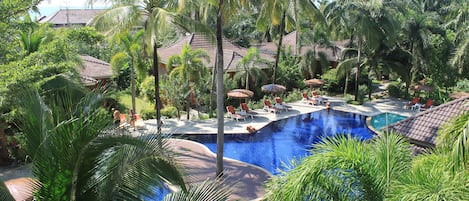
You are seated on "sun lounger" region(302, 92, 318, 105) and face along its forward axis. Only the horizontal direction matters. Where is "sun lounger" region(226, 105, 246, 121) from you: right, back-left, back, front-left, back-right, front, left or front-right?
right

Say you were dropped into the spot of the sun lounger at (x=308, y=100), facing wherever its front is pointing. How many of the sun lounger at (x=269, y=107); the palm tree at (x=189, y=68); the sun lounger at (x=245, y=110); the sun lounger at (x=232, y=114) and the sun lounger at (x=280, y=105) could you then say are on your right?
5

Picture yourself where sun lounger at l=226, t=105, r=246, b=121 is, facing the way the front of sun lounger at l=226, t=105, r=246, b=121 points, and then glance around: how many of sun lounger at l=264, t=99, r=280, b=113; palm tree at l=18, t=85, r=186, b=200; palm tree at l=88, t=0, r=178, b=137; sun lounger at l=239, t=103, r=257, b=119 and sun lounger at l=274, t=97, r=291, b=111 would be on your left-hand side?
3

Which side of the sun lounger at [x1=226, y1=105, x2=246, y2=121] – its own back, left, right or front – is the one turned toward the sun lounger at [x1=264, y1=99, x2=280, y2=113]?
left

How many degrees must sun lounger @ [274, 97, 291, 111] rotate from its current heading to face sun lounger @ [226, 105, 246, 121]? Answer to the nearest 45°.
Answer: approximately 90° to its right

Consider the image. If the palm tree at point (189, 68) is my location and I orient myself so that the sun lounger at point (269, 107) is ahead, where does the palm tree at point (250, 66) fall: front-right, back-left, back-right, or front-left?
front-left

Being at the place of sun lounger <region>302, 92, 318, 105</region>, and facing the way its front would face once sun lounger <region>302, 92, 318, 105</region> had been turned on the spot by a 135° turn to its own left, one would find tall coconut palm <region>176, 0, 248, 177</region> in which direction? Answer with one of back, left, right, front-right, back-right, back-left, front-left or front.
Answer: back

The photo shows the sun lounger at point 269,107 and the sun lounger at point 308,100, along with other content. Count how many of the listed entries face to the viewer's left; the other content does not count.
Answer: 0

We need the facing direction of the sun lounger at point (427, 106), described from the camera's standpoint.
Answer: facing the viewer and to the left of the viewer

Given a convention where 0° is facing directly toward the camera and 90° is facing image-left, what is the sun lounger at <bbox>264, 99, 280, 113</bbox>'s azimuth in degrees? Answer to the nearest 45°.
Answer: approximately 315°

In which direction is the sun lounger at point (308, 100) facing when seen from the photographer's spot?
facing the viewer and to the right of the viewer
